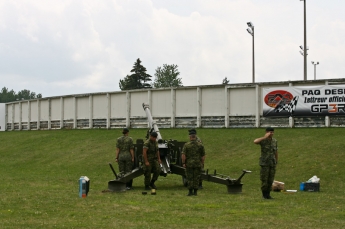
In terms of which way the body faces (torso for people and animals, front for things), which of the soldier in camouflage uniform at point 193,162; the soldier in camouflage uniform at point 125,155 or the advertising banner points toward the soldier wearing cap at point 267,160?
the advertising banner

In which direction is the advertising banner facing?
toward the camera

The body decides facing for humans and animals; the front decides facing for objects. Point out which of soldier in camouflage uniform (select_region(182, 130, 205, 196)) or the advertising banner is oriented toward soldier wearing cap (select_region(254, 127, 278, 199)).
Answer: the advertising banner

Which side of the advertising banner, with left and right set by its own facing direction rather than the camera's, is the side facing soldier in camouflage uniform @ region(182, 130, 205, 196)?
front

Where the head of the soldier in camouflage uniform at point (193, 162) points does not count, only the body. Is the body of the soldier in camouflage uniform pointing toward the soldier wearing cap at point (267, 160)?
no

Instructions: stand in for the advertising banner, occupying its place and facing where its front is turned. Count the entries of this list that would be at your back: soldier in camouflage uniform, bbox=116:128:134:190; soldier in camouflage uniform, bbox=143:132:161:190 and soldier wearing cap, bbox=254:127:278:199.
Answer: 0

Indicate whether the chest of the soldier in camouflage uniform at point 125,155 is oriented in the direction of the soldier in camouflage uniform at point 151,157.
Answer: no

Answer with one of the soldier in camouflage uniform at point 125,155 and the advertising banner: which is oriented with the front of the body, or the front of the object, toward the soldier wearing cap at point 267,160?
the advertising banner

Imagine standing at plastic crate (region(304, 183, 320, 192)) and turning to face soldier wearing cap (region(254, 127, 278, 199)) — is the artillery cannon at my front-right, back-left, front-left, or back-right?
front-right
